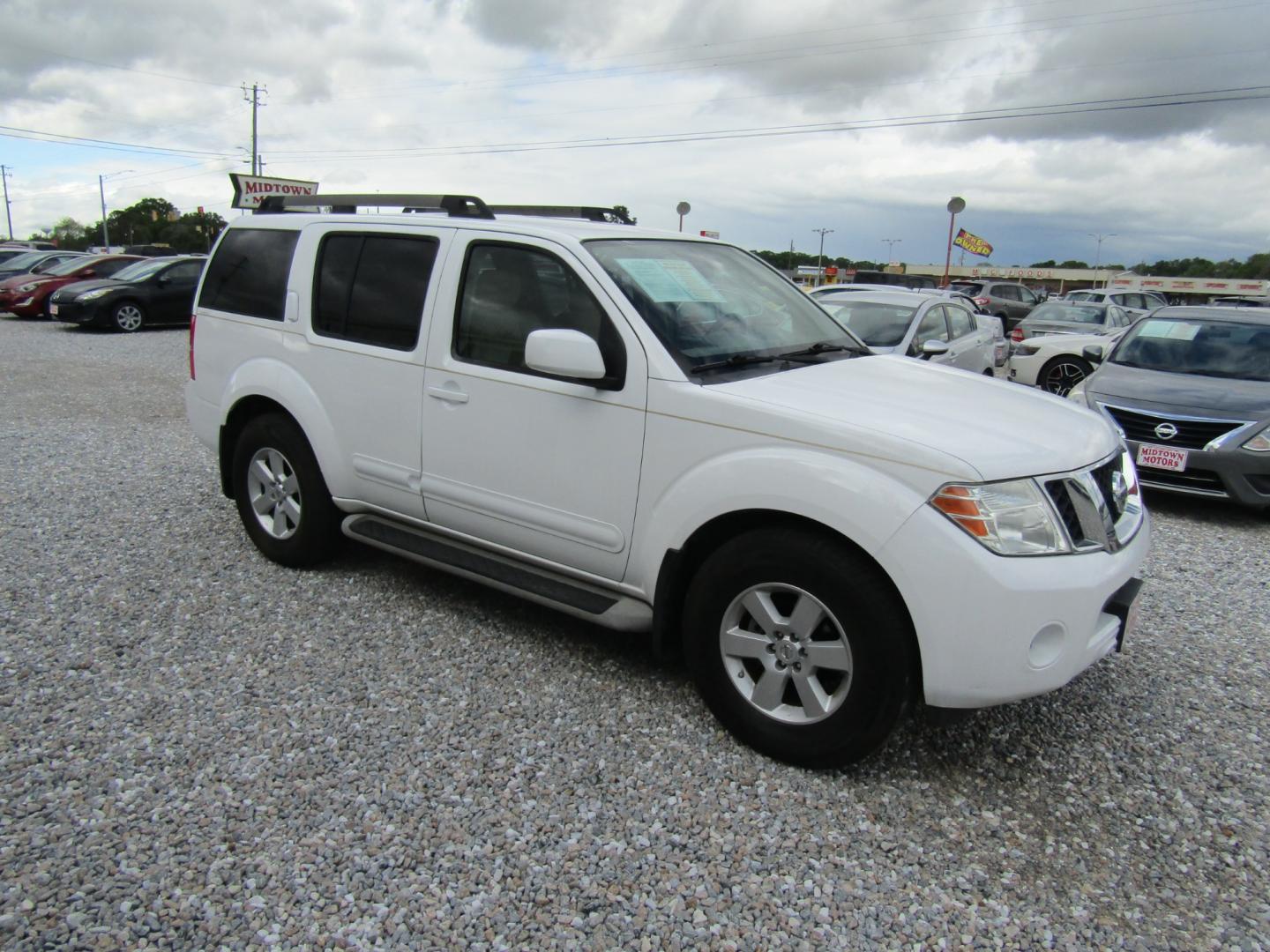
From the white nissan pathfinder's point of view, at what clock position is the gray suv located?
The gray suv is roughly at 8 o'clock from the white nissan pathfinder.

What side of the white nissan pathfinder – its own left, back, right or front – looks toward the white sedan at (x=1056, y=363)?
left

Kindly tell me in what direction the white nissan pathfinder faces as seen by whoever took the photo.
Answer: facing the viewer and to the right of the viewer

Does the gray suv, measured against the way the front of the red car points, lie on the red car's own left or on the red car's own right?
on the red car's own left

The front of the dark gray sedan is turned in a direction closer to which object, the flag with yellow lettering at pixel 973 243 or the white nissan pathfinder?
the white nissan pathfinder

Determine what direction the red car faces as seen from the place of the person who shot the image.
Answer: facing the viewer and to the left of the viewer

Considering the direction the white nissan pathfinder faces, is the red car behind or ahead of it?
behind

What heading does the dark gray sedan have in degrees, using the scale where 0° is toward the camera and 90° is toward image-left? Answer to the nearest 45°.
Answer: approximately 45°

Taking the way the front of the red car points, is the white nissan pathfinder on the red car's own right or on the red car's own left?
on the red car's own left

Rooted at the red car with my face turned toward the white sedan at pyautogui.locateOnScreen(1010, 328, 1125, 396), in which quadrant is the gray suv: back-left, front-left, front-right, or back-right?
front-left
